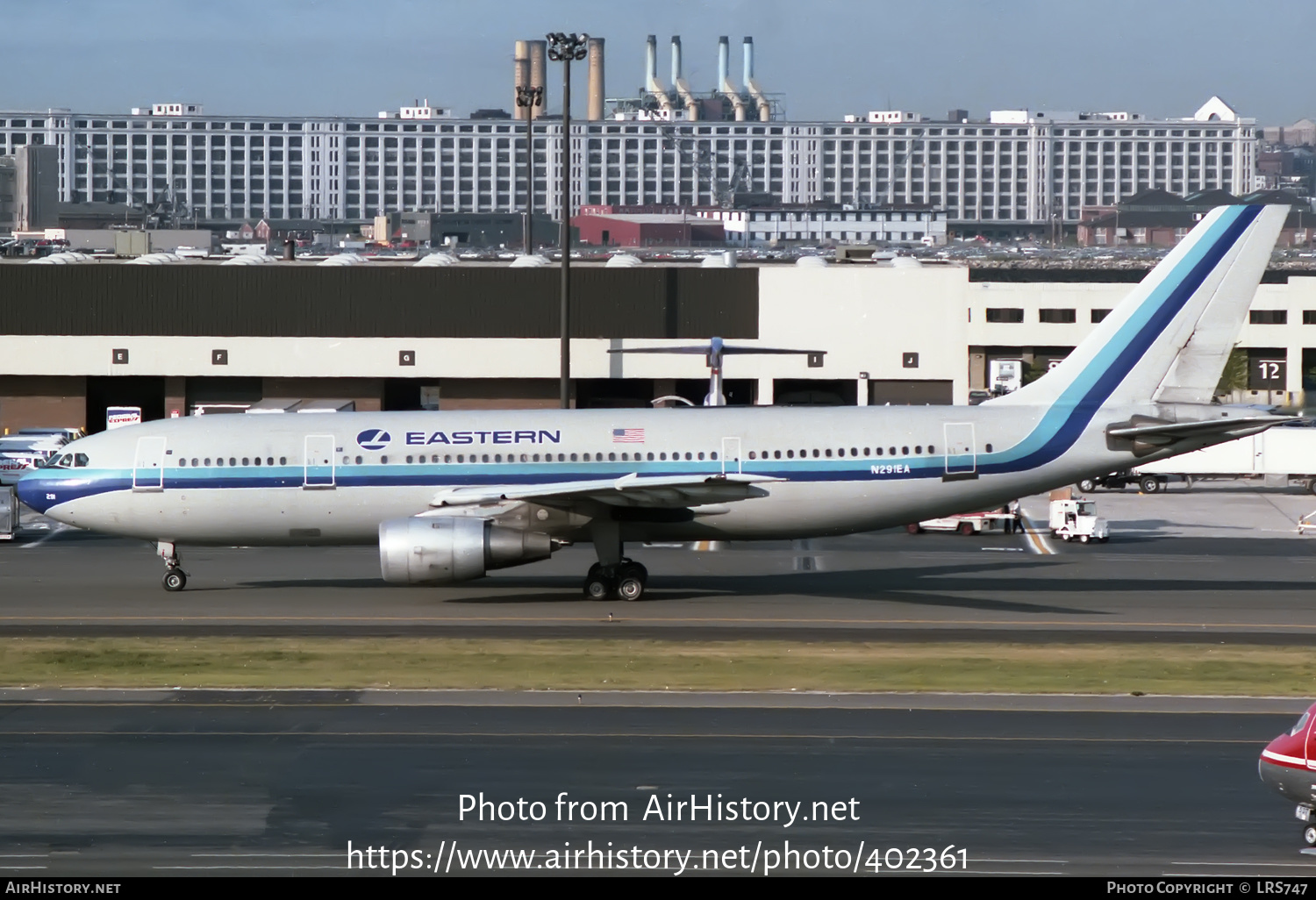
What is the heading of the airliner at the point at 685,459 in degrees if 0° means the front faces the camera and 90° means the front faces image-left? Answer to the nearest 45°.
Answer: approximately 90°
